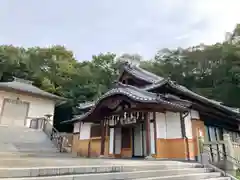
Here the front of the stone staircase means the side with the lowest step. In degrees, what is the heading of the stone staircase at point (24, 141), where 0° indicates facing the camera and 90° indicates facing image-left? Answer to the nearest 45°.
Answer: approximately 0°

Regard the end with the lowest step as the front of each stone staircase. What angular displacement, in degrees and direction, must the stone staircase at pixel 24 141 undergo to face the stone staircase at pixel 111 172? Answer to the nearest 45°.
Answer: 0° — it already faces it

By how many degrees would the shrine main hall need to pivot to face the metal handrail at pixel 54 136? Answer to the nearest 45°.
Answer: approximately 45° to its right

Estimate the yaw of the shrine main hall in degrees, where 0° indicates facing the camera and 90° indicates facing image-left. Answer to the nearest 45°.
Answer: approximately 45°
